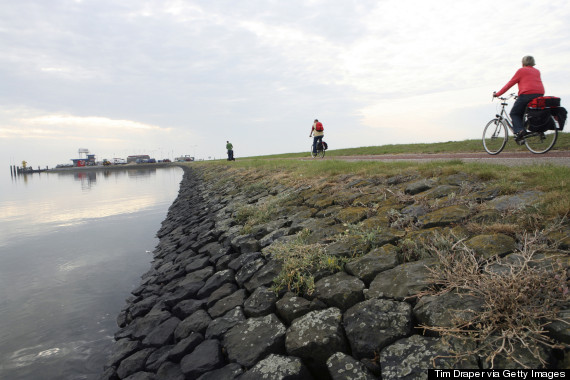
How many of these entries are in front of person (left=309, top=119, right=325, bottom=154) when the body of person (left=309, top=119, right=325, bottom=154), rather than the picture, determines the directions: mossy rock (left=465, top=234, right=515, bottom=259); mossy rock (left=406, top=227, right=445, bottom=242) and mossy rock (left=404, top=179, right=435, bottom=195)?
0

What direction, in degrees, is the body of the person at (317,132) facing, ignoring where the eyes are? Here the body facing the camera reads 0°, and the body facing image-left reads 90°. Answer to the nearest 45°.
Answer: approximately 135°

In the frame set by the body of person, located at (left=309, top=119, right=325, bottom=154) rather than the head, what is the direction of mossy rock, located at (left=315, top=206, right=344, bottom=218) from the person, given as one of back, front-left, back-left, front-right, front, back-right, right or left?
back-left

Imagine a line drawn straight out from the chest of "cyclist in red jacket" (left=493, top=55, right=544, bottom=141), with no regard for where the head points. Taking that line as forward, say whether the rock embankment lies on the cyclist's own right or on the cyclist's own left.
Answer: on the cyclist's own left

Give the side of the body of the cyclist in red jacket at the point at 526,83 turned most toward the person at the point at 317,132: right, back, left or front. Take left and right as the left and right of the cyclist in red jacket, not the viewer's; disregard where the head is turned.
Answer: front

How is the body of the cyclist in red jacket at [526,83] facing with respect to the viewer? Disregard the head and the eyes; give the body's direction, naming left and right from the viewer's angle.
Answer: facing away from the viewer and to the left of the viewer

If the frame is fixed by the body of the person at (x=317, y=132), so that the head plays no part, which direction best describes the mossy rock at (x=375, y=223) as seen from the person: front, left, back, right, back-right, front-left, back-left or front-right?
back-left

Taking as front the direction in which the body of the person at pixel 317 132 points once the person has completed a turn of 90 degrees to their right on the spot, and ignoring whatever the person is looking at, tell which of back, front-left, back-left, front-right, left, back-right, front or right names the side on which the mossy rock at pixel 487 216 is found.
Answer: back-right

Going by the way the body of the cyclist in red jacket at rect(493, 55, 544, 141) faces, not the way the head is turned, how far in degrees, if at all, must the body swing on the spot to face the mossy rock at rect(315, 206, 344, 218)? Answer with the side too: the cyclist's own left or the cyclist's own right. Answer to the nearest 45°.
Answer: approximately 90° to the cyclist's own left

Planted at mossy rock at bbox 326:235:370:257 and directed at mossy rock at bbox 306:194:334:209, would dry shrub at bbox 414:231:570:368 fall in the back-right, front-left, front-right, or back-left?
back-right

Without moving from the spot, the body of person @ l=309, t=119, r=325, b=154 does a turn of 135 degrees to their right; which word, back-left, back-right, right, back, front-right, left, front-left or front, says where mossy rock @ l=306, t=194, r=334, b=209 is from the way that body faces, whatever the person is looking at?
right

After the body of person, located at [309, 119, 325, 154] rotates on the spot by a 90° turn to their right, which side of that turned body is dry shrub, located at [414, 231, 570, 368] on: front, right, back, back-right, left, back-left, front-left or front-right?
back-right

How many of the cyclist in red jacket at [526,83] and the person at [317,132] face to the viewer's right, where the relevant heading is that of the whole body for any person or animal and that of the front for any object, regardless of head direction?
0

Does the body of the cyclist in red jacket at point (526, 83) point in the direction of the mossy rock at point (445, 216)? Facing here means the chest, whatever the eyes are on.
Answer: no
